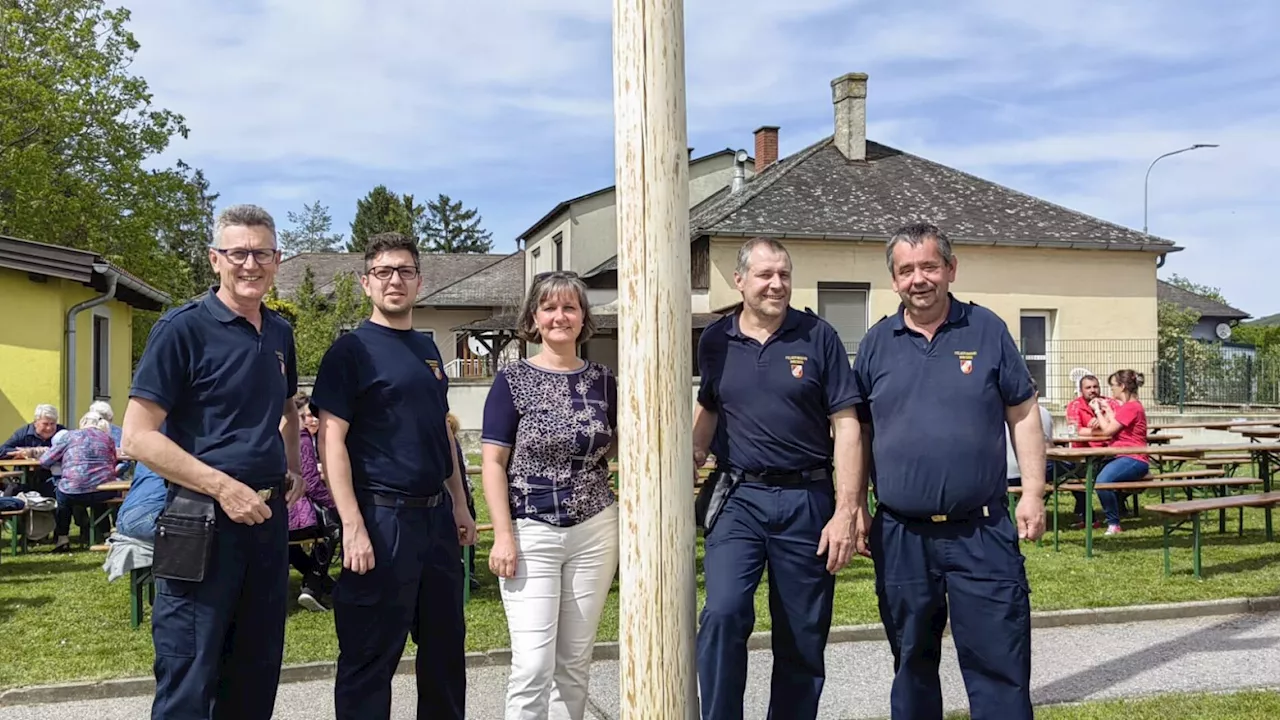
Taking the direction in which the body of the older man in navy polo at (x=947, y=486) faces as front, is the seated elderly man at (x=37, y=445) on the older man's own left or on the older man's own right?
on the older man's own right

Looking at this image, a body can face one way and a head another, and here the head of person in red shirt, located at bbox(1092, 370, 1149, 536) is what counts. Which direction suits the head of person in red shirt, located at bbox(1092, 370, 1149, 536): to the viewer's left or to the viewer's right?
to the viewer's left

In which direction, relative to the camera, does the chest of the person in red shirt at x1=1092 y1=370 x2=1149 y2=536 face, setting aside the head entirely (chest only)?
to the viewer's left

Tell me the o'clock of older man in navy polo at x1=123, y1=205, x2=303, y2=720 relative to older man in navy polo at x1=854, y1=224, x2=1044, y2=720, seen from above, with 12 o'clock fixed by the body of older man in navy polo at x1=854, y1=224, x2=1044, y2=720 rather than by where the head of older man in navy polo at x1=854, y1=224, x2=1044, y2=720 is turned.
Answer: older man in navy polo at x1=123, y1=205, x2=303, y2=720 is roughly at 2 o'clock from older man in navy polo at x1=854, y1=224, x2=1044, y2=720.

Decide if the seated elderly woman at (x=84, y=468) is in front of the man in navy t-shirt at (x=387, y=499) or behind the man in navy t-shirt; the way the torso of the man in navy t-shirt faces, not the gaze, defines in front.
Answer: behind

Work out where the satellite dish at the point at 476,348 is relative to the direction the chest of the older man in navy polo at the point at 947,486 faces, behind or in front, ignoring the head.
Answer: behind
